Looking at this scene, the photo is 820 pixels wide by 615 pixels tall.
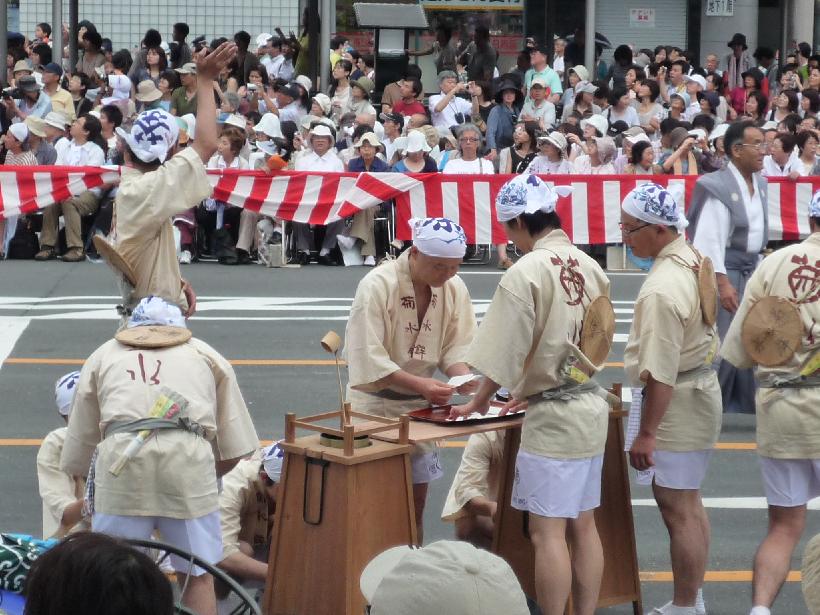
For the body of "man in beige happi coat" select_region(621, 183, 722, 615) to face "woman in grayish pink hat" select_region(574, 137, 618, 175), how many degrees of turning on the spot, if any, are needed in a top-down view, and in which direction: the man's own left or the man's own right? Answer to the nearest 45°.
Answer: approximately 90° to the man's own right

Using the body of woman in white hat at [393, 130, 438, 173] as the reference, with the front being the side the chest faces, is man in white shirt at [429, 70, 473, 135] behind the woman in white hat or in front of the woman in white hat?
behind

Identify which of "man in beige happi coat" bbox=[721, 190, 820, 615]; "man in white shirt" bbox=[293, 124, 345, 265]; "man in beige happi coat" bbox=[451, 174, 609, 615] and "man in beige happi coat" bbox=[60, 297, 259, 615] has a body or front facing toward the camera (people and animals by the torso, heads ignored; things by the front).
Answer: the man in white shirt

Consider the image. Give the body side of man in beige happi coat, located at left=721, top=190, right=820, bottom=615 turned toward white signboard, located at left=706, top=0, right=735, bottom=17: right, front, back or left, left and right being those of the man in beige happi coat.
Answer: front

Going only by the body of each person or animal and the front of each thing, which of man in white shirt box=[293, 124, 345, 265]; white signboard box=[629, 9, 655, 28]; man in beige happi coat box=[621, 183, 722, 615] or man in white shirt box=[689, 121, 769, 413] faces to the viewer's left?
the man in beige happi coat

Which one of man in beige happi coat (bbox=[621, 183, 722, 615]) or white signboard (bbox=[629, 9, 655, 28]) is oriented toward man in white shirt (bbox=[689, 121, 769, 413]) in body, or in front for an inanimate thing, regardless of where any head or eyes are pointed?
the white signboard

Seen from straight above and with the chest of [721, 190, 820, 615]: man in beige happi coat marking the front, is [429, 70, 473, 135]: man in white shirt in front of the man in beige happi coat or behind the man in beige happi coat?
in front

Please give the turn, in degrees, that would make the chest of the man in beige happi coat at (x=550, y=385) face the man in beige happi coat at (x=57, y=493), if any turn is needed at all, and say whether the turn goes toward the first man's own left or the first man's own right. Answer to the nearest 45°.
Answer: approximately 45° to the first man's own left

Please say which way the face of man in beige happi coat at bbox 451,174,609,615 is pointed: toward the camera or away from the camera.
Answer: away from the camera

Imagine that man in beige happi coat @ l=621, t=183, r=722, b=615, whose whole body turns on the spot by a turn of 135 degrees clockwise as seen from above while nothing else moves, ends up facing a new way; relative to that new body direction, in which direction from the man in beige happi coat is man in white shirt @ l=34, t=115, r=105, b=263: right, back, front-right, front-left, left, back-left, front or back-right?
left

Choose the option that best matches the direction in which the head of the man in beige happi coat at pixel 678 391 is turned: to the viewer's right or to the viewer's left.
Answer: to the viewer's left

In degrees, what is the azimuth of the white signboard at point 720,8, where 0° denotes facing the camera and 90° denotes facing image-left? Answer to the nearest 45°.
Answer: approximately 0°

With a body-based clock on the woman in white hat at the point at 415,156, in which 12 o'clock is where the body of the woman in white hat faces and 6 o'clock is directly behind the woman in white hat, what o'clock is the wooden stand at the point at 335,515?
The wooden stand is roughly at 12 o'clock from the woman in white hat.

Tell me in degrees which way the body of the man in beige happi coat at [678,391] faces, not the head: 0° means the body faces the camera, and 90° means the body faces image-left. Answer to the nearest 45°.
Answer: approximately 90°

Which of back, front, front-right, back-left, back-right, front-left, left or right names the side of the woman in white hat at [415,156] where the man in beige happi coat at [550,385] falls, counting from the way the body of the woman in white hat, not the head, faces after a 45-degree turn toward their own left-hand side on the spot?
front-right

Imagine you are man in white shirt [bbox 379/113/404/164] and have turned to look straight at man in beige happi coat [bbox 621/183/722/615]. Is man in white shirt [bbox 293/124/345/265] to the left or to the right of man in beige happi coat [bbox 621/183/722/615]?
right
